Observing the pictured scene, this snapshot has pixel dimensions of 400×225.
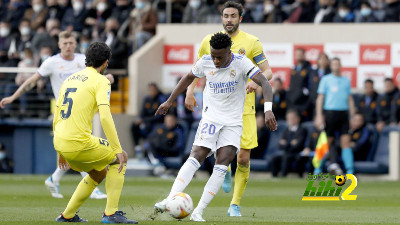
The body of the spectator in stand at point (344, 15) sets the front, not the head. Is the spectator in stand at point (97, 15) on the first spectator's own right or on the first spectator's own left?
on the first spectator's own right

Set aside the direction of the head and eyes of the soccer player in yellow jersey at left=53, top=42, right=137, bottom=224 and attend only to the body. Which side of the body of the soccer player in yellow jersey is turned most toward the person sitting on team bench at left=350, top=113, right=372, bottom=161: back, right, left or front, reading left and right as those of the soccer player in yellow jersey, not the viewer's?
front

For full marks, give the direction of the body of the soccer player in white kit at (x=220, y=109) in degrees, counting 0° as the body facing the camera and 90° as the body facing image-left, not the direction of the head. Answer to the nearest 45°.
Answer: approximately 0°

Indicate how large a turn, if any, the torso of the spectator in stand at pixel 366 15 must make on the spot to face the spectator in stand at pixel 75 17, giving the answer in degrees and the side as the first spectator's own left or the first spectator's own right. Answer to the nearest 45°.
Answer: approximately 90° to the first spectator's own right

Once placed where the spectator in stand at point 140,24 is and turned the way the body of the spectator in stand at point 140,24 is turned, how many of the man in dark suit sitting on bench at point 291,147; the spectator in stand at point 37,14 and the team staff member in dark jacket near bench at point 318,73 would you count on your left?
2

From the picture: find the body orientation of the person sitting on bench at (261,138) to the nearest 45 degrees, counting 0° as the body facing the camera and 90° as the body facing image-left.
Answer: approximately 45°

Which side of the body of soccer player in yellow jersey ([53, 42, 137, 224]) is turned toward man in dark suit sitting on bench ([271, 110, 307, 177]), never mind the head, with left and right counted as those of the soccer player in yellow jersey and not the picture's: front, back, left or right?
front

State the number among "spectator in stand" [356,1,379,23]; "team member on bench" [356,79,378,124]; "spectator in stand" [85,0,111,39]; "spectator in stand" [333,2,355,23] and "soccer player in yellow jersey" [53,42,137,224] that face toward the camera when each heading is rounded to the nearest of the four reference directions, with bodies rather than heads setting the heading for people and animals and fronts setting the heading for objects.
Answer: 4
